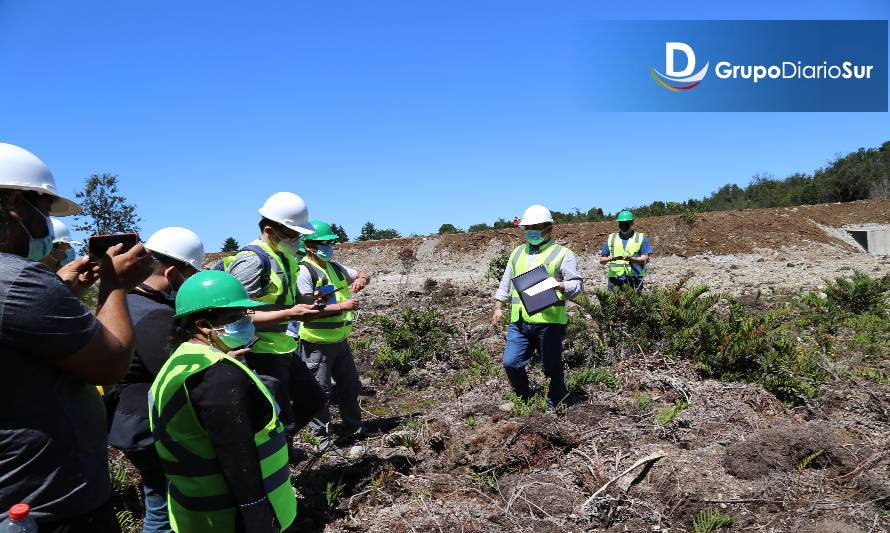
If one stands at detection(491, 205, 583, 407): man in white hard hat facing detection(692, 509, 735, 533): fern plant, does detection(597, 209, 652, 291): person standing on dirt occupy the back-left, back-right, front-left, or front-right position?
back-left

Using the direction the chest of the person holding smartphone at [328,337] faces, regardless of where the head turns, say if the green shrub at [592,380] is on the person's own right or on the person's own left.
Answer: on the person's own left

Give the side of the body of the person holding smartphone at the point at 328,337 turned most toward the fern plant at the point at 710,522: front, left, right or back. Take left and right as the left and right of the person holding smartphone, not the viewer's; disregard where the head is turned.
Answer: front

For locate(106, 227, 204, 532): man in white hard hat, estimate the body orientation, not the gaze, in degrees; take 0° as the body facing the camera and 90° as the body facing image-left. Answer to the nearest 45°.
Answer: approximately 270°

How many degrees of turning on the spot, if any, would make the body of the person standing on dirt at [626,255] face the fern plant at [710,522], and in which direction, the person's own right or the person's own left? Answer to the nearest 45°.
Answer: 0° — they already face it

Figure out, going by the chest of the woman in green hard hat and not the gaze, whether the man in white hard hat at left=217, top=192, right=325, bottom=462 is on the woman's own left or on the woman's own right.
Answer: on the woman's own left

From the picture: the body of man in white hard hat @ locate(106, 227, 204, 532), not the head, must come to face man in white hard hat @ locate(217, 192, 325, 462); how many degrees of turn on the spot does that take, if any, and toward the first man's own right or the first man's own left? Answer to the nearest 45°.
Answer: approximately 45° to the first man's own left

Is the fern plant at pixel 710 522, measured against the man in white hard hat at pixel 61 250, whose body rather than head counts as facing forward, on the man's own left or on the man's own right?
on the man's own right

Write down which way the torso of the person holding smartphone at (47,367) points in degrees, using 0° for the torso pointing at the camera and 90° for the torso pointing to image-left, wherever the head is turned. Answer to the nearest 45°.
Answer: approximately 270°

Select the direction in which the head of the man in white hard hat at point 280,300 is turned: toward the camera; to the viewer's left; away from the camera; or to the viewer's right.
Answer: to the viewer's right

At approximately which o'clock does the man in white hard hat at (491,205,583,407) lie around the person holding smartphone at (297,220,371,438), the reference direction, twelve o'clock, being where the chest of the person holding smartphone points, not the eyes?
The man in white hard hat is roughly at 11 o'clock from the person holding smartphone.
